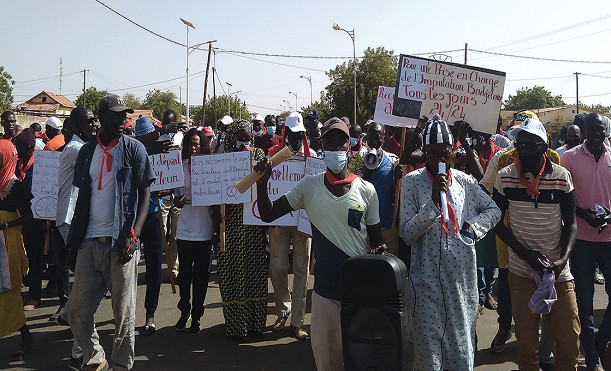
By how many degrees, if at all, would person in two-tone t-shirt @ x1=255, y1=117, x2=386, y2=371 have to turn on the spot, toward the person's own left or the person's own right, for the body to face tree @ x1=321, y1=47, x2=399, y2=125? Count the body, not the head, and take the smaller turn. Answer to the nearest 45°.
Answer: approximately 180°

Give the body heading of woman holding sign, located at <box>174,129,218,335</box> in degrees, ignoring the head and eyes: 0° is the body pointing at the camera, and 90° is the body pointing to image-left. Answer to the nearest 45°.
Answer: approximately 0°

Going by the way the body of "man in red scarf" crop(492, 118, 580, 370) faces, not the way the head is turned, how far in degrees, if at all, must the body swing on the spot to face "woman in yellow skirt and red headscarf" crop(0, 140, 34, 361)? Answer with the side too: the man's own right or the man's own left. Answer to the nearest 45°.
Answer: approximately 90° to the man's own right

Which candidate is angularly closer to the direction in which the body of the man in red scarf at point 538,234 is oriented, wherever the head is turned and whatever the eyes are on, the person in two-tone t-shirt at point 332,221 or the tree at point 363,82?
the person in two-tone t-shirt

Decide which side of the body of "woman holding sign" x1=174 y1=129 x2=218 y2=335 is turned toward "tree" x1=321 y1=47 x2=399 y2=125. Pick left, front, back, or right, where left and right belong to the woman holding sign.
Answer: back

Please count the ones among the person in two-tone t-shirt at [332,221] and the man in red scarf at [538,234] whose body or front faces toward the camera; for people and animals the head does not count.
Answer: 2
